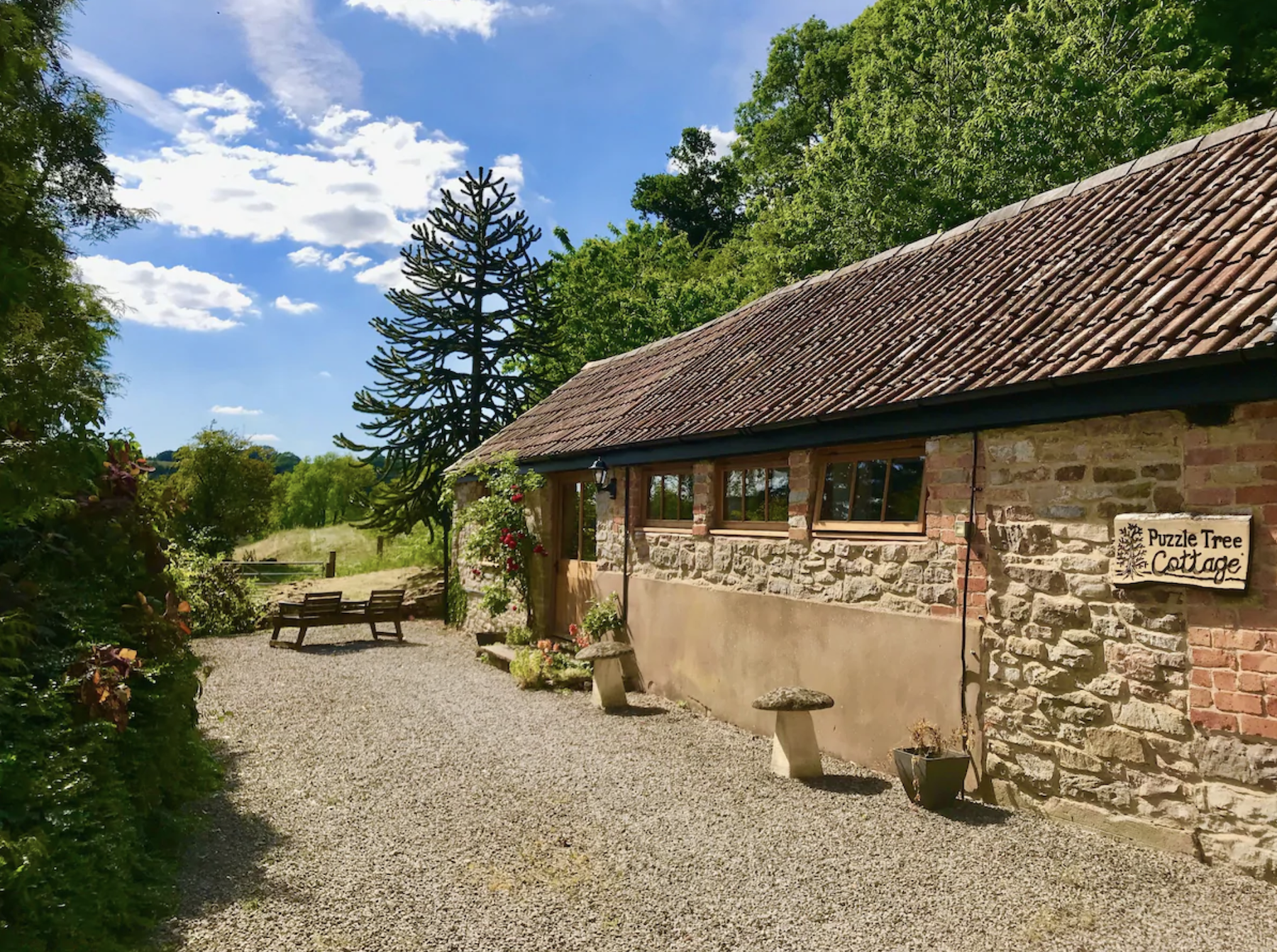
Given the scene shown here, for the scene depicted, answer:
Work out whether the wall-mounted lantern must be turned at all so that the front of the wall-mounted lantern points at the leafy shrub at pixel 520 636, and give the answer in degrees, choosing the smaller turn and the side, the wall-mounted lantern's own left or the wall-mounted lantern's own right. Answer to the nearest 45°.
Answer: approximately 90° to the wall-mounted lantern's own right

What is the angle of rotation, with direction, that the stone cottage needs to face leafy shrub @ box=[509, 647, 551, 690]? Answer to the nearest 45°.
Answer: approximately 90° to its right

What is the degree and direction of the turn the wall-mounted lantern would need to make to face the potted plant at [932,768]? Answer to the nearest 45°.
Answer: approximately 90° to its left

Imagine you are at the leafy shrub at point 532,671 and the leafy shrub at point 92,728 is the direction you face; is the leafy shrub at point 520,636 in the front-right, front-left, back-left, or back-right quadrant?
back-right

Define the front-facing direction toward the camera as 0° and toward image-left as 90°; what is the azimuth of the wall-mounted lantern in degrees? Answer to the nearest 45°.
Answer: approximately 45°

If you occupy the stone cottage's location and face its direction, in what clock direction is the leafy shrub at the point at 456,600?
The leafy shrub is roughly at 3 o'clock from the stone cottage.

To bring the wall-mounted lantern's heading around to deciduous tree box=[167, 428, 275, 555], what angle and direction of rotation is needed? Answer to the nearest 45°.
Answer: approximately 90° to its right

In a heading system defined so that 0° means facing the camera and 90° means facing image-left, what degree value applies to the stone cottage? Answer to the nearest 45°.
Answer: approximately 45°
